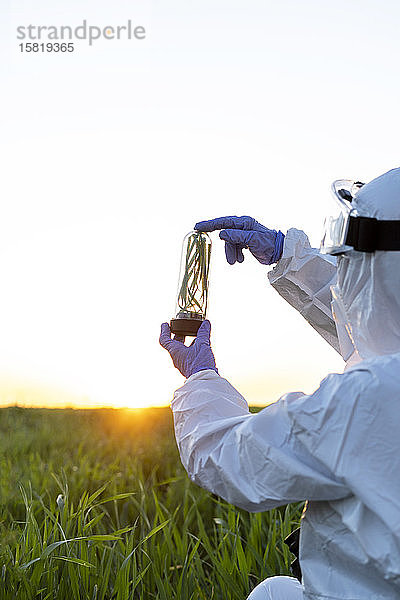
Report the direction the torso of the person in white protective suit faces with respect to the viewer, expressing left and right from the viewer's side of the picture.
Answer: facing away from the viewer and to the left of the viewer

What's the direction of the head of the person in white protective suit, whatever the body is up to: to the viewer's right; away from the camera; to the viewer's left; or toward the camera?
to the viewer's left
